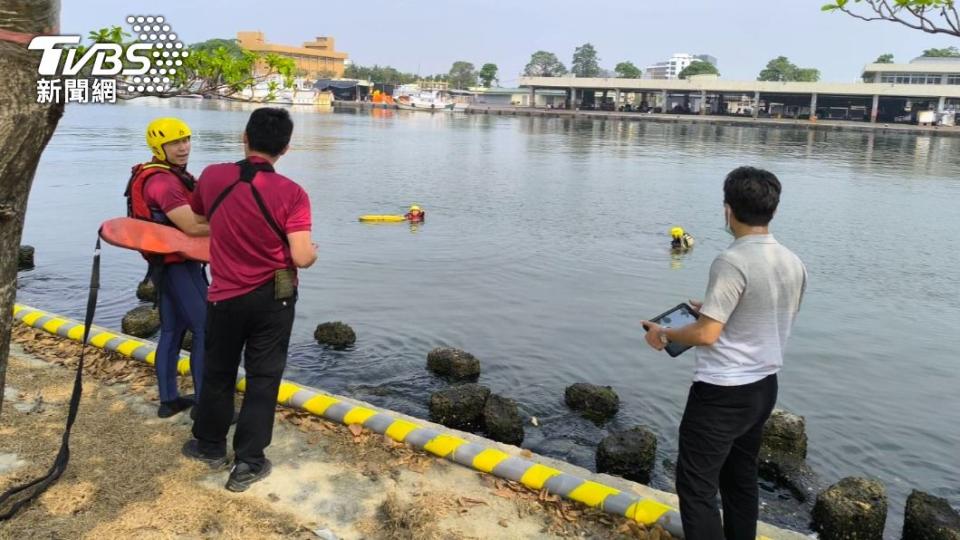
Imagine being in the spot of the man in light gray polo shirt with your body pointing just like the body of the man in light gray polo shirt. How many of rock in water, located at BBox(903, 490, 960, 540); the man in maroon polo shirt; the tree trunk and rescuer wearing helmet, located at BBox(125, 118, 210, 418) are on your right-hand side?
1

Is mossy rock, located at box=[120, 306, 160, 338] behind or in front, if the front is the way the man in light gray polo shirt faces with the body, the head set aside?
in front

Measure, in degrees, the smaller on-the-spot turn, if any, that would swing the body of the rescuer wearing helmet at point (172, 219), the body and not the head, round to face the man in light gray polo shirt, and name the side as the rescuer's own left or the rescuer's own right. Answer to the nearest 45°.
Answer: approximately 45° to the rescuer's own right

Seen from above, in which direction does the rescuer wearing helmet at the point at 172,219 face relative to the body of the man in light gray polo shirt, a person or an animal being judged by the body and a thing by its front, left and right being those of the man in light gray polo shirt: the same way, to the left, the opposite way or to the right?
to the right

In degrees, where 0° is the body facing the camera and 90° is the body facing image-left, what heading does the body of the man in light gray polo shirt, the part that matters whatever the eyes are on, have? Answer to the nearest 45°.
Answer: approximately 135°

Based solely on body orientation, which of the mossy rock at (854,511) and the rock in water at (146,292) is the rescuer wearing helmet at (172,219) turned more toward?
the mossy rock

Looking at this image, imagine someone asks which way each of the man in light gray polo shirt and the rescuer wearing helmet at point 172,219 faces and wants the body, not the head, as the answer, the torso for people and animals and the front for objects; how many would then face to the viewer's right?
1

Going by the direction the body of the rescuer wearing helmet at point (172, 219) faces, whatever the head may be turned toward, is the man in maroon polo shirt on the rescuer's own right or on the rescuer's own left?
on the rescuer's own right

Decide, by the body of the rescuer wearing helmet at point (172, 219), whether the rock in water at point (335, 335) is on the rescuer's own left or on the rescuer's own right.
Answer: on the rescuer's own left

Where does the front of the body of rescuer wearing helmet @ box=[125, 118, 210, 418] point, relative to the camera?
to the viewer's right
